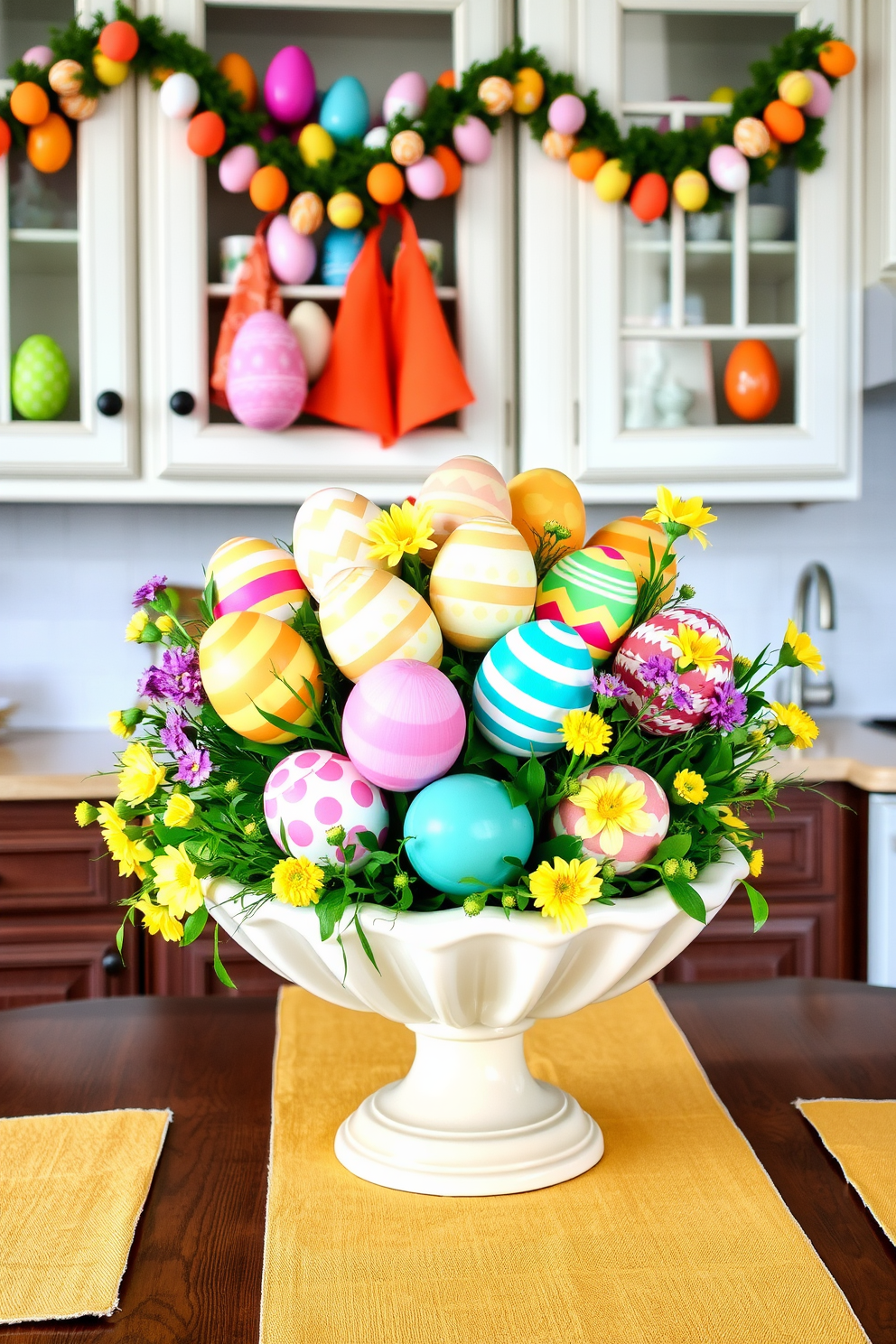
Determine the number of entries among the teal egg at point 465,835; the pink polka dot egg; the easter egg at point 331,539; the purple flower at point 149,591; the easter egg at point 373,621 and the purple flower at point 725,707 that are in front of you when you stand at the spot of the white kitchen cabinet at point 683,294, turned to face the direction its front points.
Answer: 6

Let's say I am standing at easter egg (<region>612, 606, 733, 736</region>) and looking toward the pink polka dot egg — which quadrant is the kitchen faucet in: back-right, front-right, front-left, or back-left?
back-right

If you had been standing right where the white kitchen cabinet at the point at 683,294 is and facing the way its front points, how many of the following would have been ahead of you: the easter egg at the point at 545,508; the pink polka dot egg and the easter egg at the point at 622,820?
3

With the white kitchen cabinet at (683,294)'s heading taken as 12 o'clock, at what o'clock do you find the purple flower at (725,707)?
The purple flower is roughly at 12 o'clock from the white kitchen cabinet.

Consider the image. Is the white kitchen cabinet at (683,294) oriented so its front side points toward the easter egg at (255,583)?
yes

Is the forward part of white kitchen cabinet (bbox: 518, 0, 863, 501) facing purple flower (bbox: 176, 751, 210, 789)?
yes

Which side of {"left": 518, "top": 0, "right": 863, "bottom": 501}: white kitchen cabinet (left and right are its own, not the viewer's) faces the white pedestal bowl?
front

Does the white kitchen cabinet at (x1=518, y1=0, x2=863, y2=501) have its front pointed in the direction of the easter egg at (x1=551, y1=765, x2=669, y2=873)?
yes

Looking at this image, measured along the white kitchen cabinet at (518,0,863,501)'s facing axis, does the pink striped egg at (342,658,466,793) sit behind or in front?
in front

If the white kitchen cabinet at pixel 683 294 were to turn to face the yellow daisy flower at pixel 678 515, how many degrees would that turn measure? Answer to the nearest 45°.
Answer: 0° — it already faces it

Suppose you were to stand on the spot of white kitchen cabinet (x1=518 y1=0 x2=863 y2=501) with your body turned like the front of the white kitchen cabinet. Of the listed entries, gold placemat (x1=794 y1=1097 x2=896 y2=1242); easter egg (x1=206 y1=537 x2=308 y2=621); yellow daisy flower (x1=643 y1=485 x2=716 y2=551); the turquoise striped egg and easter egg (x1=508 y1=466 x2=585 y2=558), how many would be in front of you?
5

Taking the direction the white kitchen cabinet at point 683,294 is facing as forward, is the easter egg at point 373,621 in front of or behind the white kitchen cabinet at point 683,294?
in front

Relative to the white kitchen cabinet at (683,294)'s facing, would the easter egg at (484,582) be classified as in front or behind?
in front

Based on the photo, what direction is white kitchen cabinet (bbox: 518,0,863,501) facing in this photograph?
toward the camera

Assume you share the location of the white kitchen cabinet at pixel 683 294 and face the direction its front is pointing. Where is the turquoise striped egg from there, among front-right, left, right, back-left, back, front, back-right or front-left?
front

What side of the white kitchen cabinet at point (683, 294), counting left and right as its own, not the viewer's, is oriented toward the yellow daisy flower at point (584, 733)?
front

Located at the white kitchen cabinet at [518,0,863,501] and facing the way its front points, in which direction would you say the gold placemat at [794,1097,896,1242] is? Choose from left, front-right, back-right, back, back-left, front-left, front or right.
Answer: front
